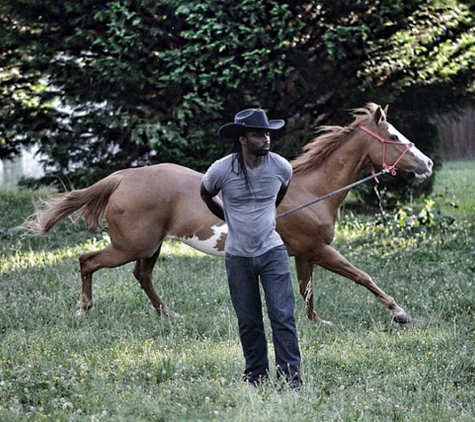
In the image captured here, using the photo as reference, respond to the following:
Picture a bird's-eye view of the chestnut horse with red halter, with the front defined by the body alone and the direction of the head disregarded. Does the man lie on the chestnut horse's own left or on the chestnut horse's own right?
on the chestnut horse's own right

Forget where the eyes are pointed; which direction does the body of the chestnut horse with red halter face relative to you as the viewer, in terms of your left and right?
facing to the right of the viewer

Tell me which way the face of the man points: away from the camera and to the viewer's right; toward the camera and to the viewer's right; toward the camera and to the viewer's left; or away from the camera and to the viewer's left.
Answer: toward the camera and to the viewer's right
